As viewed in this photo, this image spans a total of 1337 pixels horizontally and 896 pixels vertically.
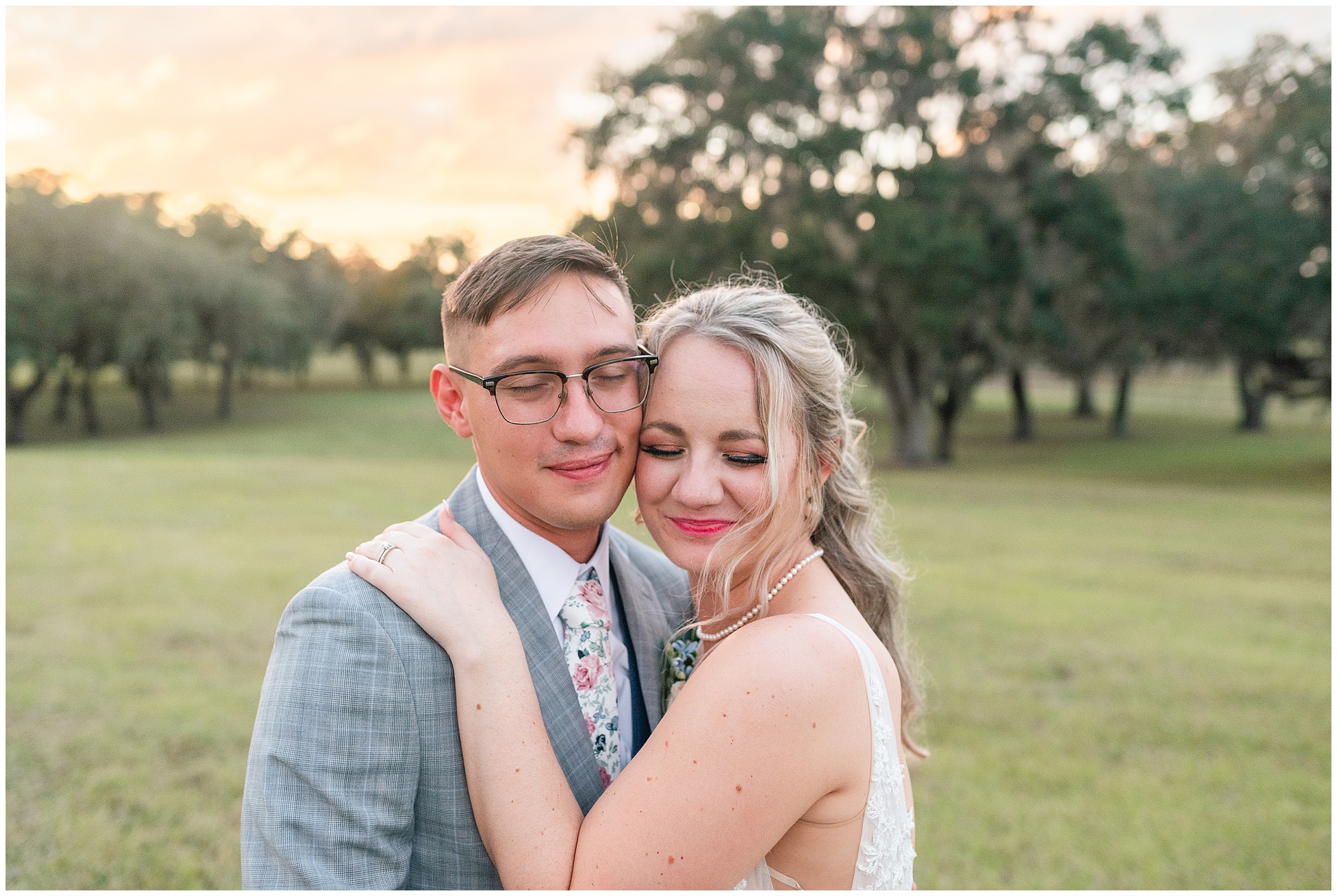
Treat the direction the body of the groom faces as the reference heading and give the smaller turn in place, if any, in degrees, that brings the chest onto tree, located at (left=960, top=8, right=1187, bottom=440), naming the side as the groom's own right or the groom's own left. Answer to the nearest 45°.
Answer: approximately 90° to the groom's own left

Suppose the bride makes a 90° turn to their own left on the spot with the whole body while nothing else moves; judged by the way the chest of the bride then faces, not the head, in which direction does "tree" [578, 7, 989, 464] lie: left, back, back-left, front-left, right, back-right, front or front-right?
back

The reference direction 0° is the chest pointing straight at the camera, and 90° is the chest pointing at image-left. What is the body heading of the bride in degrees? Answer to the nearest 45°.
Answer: approximately 90°

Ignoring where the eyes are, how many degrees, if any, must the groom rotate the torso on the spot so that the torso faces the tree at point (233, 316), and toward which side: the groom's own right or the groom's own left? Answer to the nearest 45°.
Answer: approximately 135° to the groom's own left

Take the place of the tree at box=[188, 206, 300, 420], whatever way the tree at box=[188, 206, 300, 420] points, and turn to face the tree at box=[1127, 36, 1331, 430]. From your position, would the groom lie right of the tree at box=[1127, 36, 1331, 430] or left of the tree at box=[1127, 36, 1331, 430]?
right
